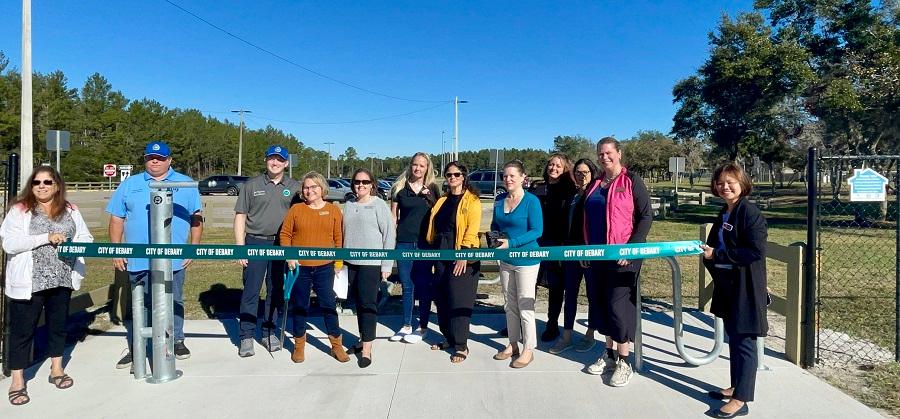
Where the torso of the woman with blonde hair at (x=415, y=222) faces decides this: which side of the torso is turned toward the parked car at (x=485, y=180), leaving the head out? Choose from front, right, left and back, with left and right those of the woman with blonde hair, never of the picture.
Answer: back

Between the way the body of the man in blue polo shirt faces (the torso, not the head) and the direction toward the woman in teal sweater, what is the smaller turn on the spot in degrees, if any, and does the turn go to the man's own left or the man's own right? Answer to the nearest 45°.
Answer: approximately 45° to the man's own left

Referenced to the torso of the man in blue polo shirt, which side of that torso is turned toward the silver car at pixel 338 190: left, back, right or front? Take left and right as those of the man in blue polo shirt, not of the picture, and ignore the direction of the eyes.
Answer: back

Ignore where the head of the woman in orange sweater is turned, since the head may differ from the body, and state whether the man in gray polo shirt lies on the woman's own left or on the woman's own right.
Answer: on the woman's own right

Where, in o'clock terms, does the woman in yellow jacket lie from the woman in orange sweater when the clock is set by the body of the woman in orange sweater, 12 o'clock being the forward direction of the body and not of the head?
The woman in yellow jacket is roughly at 9 o'clock from the woman in orange sweater.
